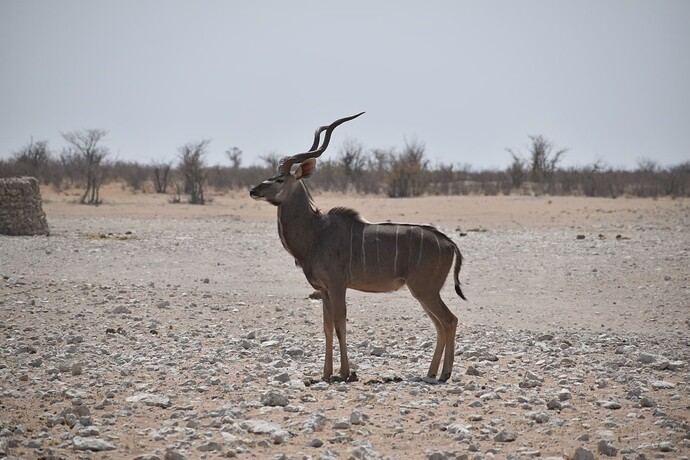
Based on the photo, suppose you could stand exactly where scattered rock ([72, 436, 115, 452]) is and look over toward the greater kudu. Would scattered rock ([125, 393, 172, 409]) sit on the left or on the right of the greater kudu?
left

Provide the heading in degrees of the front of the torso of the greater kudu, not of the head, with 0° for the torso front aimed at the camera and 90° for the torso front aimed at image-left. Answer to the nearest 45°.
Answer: approximately 90°

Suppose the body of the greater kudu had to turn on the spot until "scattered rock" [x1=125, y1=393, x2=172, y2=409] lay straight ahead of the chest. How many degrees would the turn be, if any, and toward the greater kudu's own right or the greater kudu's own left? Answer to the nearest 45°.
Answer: approximately 45° to the greater kudu's own left

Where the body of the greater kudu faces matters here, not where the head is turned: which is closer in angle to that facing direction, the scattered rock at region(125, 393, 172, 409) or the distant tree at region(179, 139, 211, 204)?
the scattered rock
